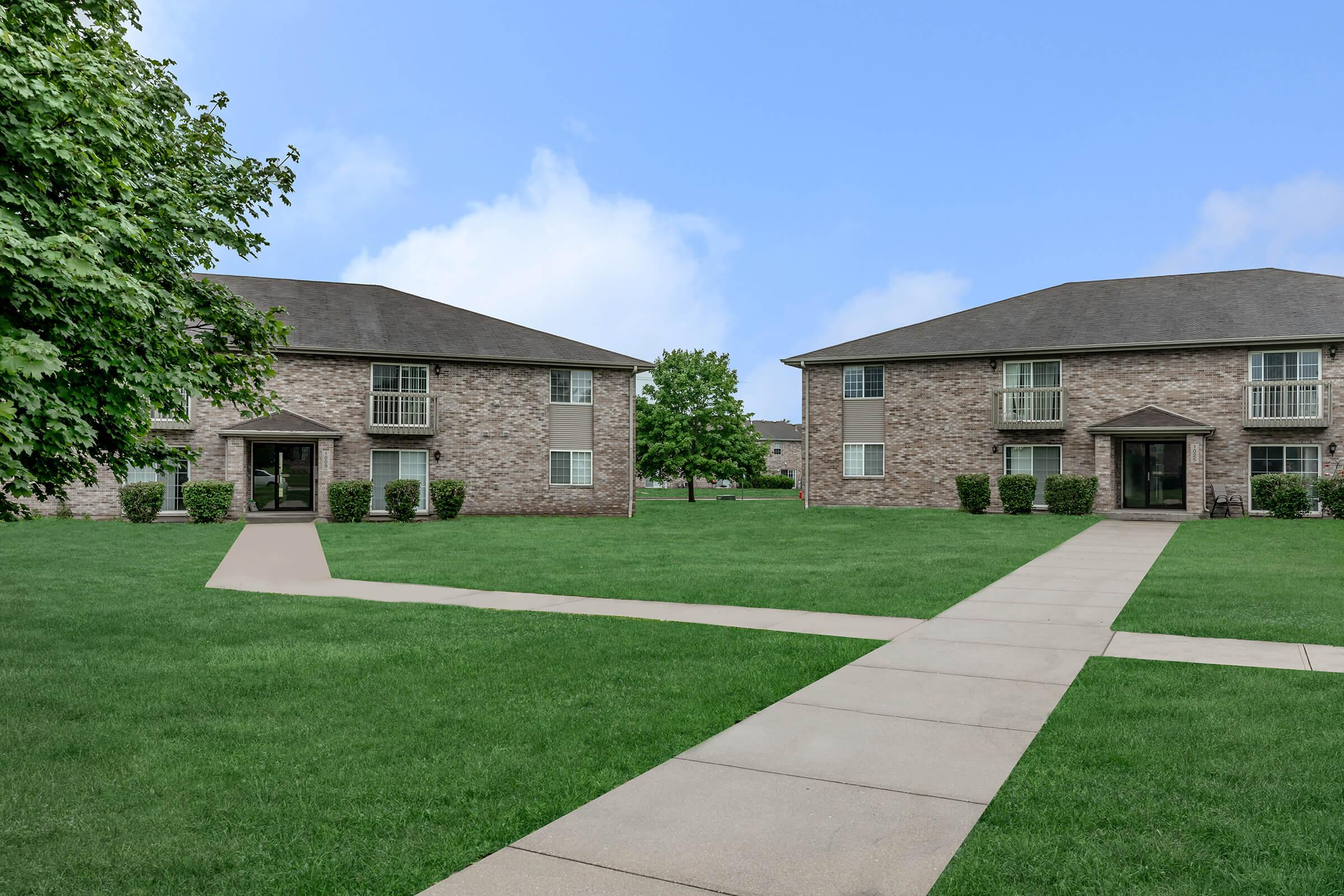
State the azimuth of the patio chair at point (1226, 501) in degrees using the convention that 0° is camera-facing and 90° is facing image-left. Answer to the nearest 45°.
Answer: approximately 315°

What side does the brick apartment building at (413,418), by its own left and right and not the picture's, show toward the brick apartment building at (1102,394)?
left

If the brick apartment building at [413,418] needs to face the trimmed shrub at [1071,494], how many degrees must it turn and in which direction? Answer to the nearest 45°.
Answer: approximately 45° to its left

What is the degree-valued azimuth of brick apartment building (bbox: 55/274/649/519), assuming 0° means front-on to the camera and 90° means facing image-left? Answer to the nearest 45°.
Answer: approximately 0°

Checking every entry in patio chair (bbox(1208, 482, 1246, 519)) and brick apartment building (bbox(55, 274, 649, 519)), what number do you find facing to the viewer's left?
0

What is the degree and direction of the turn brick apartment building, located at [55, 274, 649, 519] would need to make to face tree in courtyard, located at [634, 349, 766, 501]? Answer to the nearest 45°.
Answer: approximately 135° to its left

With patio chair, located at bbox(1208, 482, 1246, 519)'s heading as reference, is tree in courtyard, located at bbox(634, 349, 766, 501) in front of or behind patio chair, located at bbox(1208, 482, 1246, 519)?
behind

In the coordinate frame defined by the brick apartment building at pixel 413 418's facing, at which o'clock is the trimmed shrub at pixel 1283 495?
The trimmed shrub is roughly at 10 o'clock from the brick apartment building.

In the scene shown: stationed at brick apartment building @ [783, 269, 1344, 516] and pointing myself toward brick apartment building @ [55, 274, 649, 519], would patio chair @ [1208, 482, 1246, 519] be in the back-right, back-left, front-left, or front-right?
back-left

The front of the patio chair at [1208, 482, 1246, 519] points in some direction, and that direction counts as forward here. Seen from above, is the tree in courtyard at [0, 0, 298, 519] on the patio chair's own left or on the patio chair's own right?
on the patio chair's own right

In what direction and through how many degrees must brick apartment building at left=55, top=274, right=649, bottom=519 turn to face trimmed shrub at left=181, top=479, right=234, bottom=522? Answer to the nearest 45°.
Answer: approximately 90° to its right

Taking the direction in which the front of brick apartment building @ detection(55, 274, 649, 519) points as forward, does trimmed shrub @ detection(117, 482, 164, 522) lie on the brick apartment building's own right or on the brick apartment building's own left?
on the brick apartment building's own right

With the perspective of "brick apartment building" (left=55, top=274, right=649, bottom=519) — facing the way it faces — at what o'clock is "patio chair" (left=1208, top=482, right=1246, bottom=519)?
The patio chair is roughly at 10 o'clock from the brick apartment building.

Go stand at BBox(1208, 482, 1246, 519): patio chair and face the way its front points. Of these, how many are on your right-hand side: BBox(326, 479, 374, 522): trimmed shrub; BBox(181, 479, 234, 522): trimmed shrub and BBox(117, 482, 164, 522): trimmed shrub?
3
